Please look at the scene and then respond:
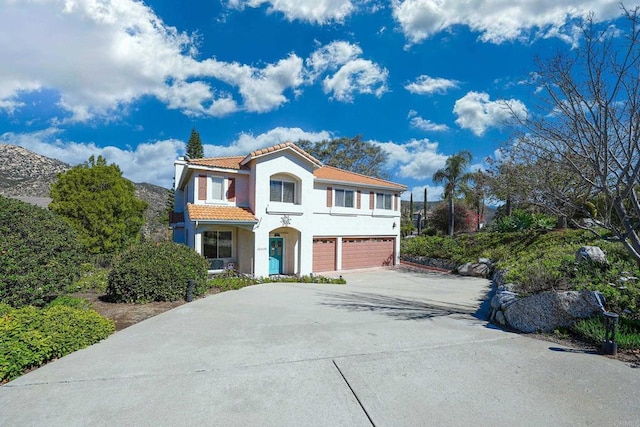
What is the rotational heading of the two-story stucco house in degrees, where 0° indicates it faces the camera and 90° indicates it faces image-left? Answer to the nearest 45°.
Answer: approximately 315°

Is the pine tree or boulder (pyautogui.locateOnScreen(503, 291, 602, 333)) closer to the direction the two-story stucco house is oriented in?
the boulder

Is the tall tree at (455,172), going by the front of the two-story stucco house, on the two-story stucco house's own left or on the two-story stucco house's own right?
on the two-story stucco house's own left

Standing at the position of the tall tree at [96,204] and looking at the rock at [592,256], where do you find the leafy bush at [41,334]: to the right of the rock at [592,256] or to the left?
right

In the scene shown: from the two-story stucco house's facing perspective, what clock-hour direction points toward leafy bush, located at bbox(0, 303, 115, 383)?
The leafy bush is roughly at 2 o'clock from the two-story stucco house.

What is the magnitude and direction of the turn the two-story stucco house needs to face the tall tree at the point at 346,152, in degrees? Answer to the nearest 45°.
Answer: approximately 135° to its left

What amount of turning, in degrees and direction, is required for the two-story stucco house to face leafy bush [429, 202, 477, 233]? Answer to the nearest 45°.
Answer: approximately 90° to its left

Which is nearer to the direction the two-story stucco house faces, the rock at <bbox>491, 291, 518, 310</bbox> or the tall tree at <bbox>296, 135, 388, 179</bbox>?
the rock
